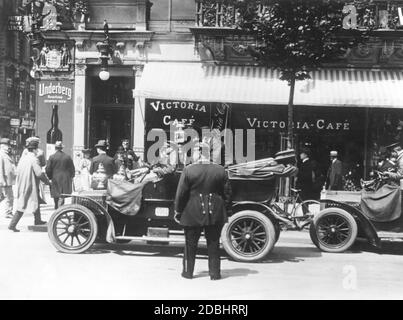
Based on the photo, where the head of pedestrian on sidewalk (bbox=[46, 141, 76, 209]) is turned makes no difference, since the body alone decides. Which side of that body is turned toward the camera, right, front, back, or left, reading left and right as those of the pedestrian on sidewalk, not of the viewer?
back

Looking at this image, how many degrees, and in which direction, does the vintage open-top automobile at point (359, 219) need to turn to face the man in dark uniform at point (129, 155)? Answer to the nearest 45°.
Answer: approximately 45° to its right

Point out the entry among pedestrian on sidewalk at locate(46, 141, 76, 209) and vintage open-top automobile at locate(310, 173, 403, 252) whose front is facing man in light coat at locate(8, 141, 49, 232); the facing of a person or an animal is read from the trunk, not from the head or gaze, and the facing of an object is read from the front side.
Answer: the vintage open-top automobile

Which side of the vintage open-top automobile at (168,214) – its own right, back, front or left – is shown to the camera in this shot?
left

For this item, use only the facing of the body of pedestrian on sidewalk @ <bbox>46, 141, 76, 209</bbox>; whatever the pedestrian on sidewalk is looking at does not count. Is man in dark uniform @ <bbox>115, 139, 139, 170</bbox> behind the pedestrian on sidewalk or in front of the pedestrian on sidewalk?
in front

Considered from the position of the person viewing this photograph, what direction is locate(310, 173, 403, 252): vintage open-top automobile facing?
facing to the left of the viewer

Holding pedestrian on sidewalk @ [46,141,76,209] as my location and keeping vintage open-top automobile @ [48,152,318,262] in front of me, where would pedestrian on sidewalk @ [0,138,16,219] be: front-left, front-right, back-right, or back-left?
back-right

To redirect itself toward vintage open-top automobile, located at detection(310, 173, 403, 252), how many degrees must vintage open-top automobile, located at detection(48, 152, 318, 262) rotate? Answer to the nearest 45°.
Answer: approximately 180°

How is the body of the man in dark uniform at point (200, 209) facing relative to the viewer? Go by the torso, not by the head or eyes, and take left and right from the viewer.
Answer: facing away from the viewer

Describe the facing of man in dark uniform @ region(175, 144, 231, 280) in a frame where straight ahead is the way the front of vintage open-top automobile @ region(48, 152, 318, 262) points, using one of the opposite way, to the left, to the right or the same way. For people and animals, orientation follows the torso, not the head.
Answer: to the right

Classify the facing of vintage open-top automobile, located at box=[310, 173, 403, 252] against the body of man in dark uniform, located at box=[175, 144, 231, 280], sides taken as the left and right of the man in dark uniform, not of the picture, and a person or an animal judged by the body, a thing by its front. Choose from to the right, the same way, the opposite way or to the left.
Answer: to the left
